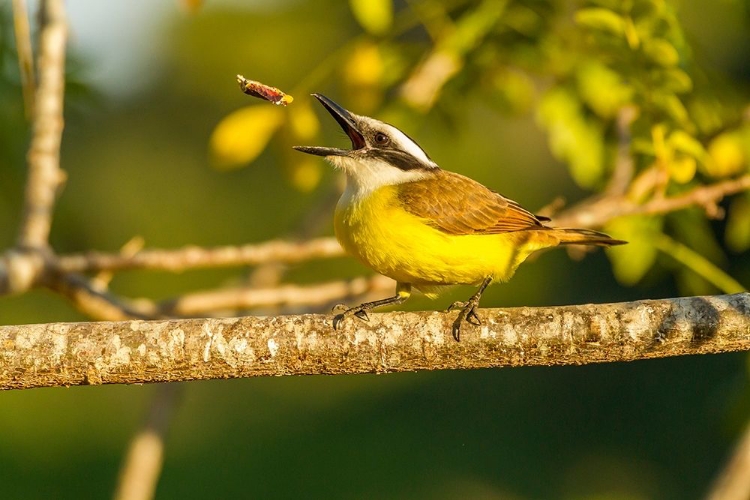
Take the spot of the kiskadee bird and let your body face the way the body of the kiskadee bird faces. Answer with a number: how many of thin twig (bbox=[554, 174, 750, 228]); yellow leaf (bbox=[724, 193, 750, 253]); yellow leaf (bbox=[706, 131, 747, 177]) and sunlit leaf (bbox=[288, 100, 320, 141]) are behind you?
3

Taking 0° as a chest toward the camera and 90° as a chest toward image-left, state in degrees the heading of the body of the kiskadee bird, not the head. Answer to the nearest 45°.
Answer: approximately 90°

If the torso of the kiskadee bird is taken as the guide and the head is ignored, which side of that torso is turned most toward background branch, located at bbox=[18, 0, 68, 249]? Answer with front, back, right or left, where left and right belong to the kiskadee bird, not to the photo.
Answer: front

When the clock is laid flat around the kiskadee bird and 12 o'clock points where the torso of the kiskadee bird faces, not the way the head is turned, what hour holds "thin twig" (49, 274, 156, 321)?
The thin twig is roughly at 12 o'clock from the kiskadee bird.

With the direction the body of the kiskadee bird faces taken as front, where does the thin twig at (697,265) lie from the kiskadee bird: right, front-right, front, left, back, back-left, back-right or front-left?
back

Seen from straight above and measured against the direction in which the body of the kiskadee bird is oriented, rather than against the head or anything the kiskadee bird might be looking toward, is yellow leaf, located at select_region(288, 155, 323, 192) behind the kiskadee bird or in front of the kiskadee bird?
in front

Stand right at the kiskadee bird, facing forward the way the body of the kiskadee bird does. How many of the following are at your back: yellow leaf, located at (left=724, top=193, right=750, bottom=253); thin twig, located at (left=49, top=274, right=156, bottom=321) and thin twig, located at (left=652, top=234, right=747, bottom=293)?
2

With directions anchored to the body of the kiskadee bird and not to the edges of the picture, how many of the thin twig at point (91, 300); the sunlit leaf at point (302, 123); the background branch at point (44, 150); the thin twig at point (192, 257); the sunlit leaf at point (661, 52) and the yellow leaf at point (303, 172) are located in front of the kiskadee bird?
5

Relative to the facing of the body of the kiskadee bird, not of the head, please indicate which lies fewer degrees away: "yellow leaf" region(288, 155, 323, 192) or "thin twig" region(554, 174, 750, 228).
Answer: the yellow leaf

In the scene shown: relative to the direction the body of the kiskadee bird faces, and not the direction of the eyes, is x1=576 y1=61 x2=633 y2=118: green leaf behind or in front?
behind

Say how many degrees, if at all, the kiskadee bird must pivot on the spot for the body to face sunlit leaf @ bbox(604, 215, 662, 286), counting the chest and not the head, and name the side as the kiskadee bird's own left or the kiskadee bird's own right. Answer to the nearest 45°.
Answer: approximately 180°
